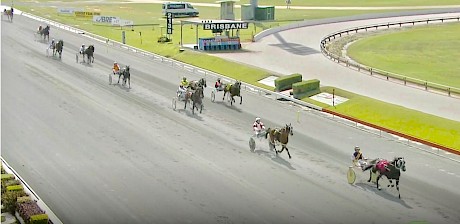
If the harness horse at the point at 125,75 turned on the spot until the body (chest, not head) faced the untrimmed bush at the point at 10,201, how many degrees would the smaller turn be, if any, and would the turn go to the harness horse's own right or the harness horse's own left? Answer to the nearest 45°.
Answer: approximately 45° to the harness horse's own right

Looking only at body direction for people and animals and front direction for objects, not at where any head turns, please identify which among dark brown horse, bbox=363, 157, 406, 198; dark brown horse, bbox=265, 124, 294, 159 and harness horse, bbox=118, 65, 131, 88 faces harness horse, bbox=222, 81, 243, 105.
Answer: harness horse, bbox=118, 65, 131, 88

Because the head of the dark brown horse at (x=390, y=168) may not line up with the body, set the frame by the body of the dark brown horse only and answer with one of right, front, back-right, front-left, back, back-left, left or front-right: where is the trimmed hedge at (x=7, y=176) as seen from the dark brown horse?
back-right

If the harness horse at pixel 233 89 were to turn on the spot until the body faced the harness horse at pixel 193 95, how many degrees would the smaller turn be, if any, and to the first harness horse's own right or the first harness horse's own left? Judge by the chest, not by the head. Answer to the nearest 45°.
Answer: approximately 90° to the first harness horse's own right

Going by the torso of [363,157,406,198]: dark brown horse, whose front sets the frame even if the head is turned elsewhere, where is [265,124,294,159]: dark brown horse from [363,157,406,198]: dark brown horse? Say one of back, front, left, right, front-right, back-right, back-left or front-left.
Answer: back

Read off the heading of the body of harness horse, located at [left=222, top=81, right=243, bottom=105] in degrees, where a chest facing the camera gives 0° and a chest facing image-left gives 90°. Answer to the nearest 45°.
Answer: approximately 315°

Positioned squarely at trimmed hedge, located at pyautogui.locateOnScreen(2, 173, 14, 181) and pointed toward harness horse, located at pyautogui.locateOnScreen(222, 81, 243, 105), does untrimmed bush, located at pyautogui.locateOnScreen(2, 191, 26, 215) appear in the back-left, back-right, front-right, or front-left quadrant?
back-right

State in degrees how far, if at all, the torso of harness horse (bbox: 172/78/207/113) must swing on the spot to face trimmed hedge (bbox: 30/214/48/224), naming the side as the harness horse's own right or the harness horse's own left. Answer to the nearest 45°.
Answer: approximately 45° to the harness horse's own right

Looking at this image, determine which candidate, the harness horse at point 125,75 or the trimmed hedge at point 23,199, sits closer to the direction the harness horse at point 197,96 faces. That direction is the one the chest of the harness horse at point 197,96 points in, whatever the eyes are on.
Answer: the trimmed hedge

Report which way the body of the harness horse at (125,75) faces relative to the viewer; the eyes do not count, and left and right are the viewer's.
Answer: facing the viewer and to the right of the viewer

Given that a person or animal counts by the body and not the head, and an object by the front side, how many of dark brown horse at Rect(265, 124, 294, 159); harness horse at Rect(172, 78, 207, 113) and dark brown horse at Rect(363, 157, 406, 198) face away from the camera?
0

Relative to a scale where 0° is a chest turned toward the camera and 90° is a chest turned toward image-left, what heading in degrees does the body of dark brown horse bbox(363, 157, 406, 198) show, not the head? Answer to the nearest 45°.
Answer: approximately 315°

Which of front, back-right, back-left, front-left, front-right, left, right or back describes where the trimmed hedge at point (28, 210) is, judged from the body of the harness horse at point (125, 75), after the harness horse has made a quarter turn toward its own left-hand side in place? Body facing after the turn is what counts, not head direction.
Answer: back-right

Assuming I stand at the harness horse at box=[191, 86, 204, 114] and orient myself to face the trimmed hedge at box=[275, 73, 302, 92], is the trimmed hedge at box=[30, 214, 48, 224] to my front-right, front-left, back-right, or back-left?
back-right

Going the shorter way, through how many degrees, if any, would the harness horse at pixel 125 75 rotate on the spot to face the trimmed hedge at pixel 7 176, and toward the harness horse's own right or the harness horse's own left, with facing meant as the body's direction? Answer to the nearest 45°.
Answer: approximately 45° to the harness horse's own right

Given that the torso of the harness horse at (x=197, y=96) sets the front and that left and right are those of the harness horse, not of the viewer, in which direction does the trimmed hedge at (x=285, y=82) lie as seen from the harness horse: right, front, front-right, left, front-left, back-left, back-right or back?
left

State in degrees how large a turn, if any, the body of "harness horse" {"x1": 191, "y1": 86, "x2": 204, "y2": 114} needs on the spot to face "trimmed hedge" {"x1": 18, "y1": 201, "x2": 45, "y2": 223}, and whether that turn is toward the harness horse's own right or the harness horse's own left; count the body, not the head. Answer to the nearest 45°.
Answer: approximately 45° to the harness horse's own right

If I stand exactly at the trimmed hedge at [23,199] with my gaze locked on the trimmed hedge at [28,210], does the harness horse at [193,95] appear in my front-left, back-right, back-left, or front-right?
back-left
